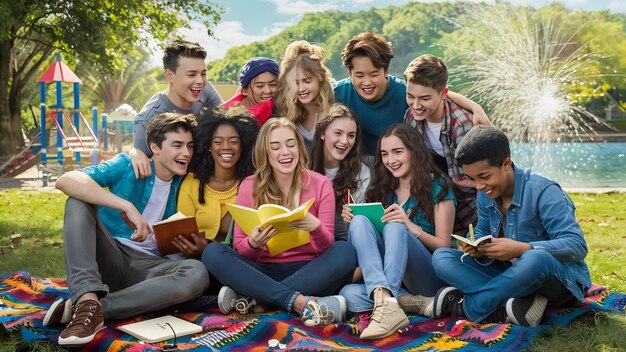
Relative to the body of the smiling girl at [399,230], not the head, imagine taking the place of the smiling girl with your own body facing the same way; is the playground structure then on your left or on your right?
on your right

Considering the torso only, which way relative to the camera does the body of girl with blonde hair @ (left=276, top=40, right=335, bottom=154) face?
toward the camera

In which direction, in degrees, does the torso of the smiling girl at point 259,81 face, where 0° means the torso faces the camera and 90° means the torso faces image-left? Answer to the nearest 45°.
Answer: approximately 315°

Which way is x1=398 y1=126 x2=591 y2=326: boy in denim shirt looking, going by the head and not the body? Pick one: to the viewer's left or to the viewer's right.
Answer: to the viewer's left

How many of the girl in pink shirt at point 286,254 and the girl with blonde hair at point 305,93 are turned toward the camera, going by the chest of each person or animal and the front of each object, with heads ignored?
2

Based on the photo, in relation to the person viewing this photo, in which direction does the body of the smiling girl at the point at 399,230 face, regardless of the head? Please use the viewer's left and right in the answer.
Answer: facing the viewer and to the left of the viewer

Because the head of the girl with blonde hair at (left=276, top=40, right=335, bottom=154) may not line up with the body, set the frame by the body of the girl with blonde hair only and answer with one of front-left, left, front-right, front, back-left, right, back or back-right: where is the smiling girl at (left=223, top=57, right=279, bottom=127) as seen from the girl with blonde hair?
back-right

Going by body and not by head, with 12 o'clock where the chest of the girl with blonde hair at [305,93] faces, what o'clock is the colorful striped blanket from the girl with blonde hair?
The colorful striped blanket is roughly at 12 o'clock from the girl with blonde hair.

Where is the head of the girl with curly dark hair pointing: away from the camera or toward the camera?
toward the camera

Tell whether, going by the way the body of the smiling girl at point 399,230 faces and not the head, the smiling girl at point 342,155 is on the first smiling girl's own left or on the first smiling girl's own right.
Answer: on the first smiling girl's own right

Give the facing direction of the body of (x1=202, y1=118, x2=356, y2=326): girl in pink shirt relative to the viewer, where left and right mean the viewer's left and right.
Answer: facing the viewer

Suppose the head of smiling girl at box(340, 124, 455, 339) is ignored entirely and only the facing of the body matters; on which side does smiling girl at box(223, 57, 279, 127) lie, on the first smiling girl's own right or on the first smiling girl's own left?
on the first smiling girl's own right

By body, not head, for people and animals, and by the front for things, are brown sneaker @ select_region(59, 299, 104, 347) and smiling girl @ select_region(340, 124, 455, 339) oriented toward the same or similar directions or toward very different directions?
same or similar directions

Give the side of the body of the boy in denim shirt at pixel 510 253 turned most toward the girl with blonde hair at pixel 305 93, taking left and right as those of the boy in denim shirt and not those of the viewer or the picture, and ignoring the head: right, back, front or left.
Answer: right

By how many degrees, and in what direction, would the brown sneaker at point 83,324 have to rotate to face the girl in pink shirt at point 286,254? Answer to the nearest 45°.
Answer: approximately 135° to its left

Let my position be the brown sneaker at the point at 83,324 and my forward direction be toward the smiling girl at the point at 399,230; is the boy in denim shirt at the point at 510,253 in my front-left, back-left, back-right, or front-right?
front-right

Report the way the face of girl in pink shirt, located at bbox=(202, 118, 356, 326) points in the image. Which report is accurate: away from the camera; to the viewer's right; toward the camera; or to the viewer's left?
toward the camera

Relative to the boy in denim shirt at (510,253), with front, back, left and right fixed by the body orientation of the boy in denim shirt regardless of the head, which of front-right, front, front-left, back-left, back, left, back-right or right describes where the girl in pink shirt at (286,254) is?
front-right

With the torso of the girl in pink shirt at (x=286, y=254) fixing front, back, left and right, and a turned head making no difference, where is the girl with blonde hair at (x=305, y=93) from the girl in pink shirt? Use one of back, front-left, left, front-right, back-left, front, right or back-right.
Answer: back
